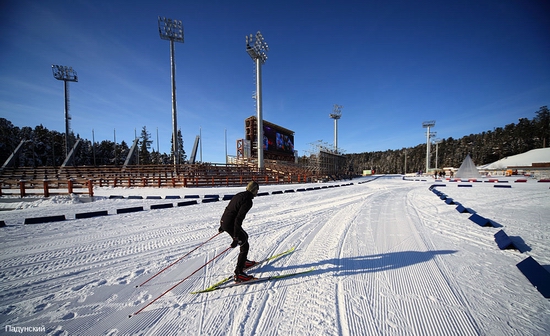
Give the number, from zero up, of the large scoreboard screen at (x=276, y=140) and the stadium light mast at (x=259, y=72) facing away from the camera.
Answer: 0

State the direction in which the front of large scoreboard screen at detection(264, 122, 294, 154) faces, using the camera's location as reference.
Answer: facing the viewer and to the right of the viewer

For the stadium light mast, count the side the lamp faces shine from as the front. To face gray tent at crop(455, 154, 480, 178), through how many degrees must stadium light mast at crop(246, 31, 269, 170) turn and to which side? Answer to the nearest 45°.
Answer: approximately 45° to its left

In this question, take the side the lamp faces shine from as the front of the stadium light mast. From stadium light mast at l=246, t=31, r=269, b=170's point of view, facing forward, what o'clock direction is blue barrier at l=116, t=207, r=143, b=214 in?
The blue barrier is roughly at 2 o'clock from the stadium light mast.

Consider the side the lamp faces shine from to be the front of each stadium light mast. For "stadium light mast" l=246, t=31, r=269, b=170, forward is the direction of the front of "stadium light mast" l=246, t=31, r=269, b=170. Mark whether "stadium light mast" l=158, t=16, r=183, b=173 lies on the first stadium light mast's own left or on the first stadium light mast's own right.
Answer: on the first stadium light mast's own right

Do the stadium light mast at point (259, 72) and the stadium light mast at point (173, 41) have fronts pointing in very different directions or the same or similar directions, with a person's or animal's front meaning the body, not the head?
same or similar directions

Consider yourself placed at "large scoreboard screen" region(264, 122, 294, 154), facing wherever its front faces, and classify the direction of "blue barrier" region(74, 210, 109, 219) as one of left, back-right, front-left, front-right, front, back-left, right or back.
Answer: front-right

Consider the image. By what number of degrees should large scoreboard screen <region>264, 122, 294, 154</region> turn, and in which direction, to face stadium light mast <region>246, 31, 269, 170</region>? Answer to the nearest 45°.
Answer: approximately 45° to its right

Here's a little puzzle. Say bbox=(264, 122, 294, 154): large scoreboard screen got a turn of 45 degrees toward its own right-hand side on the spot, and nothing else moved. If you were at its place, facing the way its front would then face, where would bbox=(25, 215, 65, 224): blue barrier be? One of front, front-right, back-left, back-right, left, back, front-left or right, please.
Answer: front

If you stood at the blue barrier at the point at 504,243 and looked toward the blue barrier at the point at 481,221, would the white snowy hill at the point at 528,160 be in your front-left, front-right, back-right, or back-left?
front-right

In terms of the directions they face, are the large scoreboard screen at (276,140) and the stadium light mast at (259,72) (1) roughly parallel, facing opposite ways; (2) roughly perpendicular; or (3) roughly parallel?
roughly parallel

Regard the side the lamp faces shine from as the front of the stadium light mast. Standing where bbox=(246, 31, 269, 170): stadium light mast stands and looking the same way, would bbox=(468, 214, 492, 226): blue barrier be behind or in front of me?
in front

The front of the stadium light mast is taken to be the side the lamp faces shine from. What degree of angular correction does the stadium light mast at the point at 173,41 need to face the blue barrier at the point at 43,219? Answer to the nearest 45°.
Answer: approximately 45° to its right

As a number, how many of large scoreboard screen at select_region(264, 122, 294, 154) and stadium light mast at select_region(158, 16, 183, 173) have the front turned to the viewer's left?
0

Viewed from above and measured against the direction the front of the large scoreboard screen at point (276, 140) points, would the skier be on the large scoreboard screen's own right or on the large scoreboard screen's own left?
on the large scoreboard screen's own right
